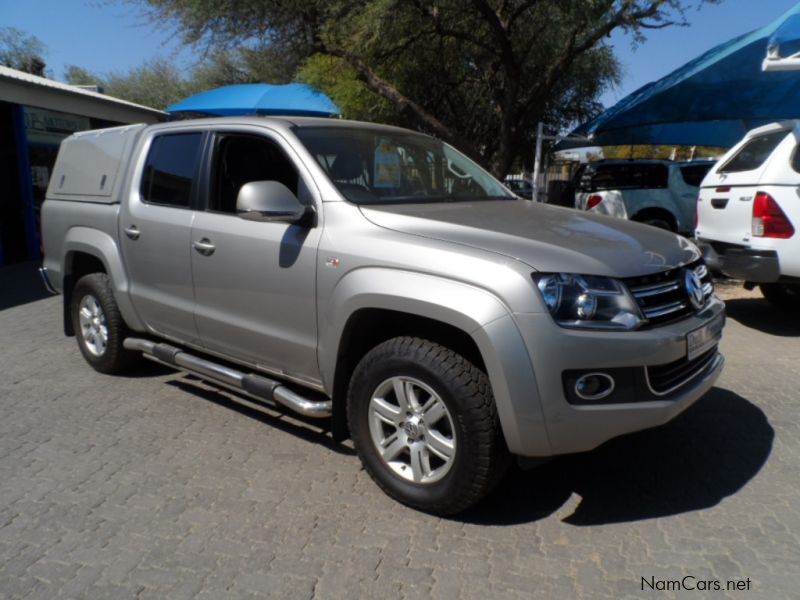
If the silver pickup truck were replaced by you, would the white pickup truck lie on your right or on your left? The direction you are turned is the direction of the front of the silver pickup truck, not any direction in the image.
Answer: on your left

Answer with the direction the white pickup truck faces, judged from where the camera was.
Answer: facing away from the viewer and to the right of the viewer

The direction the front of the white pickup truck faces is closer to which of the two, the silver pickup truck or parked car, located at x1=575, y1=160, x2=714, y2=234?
the parked car

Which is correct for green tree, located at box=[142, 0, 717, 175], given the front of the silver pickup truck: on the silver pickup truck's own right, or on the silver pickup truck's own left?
on the silver pickup truck's own left

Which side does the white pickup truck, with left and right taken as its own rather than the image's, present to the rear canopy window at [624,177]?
left

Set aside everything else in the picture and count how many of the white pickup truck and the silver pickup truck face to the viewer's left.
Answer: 0

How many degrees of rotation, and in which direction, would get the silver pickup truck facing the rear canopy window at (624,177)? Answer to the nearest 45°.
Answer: approximately 90° to its left

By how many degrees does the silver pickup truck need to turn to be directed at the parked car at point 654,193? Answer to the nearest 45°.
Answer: approximately 90° to its left

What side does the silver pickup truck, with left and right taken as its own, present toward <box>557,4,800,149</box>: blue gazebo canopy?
left

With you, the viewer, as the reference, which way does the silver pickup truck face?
facing the viewer and to the right of the viewer
